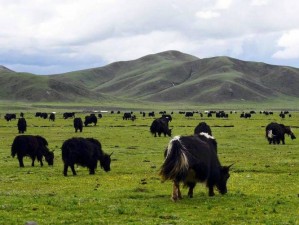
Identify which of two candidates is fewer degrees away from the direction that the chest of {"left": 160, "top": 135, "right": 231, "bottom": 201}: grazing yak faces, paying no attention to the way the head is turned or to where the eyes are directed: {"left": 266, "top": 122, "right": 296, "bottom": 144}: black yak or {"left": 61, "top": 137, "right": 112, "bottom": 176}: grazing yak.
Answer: the black yak

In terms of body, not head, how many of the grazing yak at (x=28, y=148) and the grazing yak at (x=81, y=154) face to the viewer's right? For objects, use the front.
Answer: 2

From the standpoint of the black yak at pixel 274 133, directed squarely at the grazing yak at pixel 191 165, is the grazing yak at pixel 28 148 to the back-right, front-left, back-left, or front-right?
front-right

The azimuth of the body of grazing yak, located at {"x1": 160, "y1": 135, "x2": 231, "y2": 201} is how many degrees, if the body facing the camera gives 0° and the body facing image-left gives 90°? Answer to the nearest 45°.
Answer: approximately 225°

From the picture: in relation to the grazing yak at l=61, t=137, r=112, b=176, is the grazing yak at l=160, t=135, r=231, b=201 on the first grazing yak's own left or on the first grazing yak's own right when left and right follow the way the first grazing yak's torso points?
on the first grazing yak's own right

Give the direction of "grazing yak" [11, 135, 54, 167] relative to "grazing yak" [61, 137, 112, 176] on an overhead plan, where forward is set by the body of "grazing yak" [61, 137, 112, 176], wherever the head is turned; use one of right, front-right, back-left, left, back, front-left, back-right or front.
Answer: back-left

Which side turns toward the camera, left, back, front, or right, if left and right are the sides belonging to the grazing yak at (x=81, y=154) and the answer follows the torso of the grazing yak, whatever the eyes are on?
right

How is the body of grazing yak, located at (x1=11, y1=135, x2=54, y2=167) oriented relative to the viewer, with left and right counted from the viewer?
facing to the right of the viewer

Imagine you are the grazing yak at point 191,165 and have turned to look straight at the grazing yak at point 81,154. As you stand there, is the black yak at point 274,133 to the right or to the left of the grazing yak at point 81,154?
right

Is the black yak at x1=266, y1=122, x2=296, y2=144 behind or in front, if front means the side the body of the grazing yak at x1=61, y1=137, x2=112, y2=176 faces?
in front
